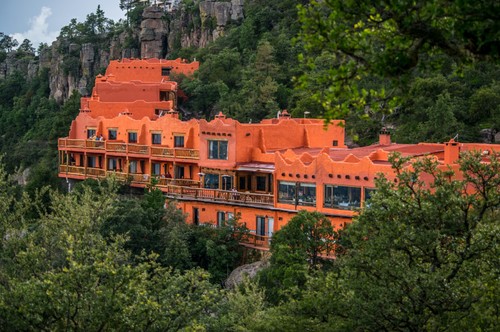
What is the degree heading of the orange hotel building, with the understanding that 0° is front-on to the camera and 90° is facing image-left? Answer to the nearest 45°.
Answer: approximately 45°

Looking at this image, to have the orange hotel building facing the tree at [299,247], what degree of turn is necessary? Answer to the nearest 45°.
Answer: approximately 45° to its left
